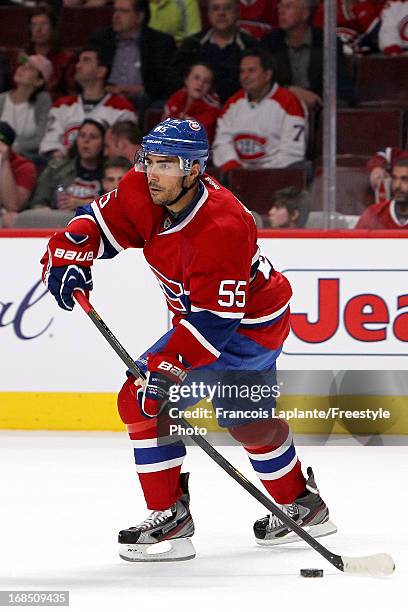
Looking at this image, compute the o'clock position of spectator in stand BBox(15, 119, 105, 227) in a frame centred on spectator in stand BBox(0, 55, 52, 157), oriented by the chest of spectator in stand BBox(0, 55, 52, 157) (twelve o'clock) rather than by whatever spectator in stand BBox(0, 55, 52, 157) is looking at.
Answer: spectator in stand BBox(15, 119, 105, 227) is roughly at 10 o'clock from spectator in stand BBox(0, 55, 52, 157).

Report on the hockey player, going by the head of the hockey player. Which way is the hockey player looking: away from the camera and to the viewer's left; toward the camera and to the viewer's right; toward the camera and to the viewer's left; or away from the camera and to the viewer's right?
toward the camera and to the viewer's left

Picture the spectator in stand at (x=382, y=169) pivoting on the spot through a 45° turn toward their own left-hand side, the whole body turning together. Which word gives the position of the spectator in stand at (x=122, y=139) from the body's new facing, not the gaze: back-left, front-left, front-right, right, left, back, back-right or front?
back-right

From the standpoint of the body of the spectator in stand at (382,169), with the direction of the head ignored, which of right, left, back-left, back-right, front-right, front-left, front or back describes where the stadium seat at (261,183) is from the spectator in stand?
right

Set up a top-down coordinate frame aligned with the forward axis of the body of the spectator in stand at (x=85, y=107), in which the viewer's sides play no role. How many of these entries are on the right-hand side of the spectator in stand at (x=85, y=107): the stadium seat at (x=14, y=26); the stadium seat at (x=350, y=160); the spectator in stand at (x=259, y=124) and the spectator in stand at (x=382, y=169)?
1

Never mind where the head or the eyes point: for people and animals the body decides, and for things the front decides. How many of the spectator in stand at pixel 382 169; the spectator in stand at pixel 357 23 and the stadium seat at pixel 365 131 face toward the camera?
3

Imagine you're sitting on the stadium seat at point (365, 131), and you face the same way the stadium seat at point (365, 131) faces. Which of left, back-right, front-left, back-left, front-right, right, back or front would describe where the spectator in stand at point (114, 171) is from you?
right

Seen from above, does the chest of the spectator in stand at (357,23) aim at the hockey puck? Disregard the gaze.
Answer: yes

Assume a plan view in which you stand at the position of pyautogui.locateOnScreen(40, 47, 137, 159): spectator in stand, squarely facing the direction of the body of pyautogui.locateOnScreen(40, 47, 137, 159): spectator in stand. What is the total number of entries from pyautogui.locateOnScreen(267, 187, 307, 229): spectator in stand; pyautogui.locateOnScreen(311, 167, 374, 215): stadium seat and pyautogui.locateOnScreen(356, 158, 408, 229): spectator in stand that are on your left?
3

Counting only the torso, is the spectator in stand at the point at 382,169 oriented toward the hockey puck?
yes
